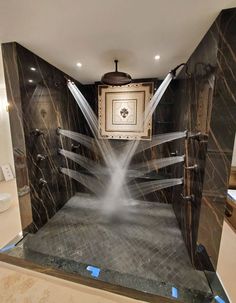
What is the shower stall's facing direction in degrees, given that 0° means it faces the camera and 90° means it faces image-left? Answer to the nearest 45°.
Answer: approximately 0°
